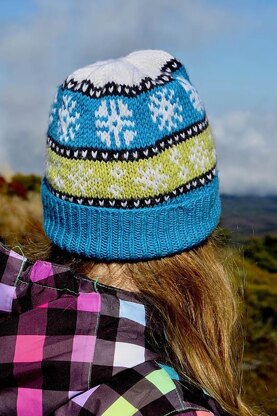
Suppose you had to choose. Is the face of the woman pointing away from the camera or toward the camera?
away from the camera

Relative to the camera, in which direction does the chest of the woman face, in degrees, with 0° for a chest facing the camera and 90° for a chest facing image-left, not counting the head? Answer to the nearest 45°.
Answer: approximately 180°
